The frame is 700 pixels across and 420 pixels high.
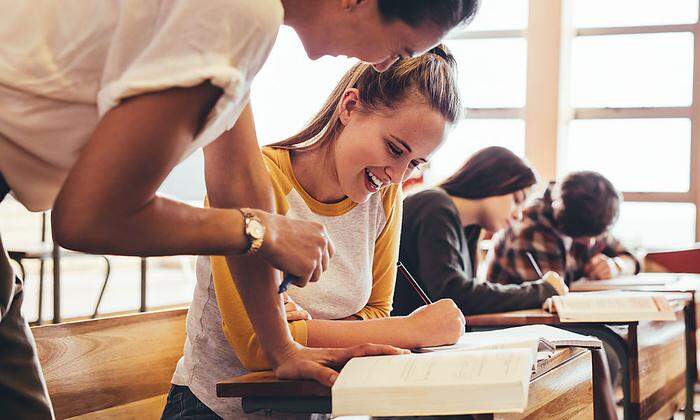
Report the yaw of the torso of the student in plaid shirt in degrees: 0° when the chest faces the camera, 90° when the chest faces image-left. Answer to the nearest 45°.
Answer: approximately 315°

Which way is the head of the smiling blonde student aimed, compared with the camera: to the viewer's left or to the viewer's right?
to the viewer's right

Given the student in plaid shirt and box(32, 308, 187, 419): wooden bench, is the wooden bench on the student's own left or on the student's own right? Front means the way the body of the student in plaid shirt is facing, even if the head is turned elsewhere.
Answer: on the student's own right

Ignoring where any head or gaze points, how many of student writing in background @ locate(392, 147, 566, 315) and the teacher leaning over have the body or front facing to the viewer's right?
2

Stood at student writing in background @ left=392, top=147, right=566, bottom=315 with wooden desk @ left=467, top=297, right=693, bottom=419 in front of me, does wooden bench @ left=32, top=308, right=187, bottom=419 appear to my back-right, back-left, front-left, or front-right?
back-right

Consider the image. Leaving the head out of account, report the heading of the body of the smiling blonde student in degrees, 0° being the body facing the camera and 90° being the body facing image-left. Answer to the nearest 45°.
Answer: approximately 315°

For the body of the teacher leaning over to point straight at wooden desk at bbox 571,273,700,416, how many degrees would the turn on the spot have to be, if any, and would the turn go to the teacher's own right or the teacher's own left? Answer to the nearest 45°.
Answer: approximately 45° to the teacher's own left

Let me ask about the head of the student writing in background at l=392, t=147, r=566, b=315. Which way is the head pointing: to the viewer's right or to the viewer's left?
to the viewer's right

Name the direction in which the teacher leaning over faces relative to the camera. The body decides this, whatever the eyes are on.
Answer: to the viewer's right

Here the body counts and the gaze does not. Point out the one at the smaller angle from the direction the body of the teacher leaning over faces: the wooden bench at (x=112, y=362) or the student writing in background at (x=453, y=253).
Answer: the student writing in background

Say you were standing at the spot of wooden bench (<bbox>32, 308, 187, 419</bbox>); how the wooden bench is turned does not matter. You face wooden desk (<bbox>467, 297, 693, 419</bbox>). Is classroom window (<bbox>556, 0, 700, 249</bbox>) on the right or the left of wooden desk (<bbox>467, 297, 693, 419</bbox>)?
left

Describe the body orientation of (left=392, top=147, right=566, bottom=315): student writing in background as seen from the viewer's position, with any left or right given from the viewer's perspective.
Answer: facing to the right of the viewer

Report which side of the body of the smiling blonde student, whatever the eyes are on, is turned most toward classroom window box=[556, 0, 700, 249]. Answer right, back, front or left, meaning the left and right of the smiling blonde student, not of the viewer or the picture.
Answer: left

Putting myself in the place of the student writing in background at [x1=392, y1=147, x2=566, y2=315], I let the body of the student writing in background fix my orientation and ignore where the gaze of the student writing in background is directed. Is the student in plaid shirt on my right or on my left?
on my left
